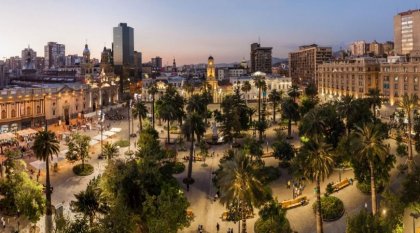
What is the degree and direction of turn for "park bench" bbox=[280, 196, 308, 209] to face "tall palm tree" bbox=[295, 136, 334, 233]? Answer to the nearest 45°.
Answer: approximately 45° to its right

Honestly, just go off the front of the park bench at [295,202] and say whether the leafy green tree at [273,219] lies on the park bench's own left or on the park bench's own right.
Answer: on the park bench's own right

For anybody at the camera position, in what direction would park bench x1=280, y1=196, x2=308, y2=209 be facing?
facing the viewer and to the right of the viewer

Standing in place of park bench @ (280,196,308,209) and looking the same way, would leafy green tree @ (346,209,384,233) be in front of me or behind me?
in front

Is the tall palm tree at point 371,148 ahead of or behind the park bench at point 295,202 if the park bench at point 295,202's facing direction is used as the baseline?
ahead

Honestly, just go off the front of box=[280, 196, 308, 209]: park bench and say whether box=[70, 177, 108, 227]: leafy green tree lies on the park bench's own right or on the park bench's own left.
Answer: on the park bench's own right

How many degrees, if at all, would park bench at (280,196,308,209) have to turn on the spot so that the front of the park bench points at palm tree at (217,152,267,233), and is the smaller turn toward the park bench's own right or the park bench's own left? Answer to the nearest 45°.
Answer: approximately 45° to the park bench's own right

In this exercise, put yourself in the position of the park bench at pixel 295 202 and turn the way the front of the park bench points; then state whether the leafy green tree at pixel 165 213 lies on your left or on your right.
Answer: on your right
